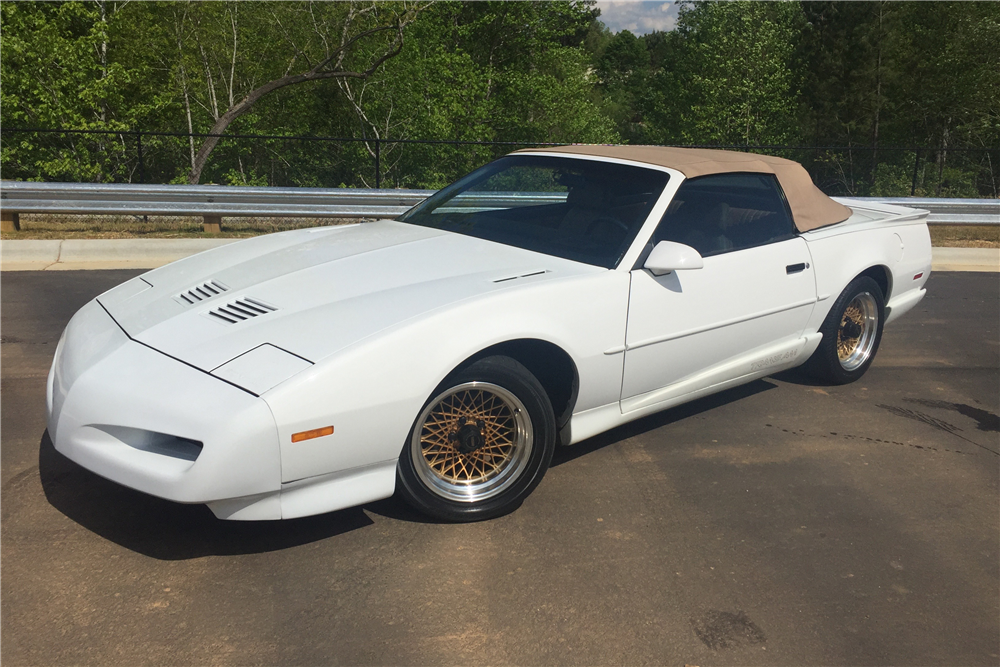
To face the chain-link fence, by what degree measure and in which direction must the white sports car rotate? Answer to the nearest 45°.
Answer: approximately 135° to its right

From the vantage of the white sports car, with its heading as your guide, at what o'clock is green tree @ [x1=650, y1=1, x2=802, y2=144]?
The green tree is roughly at 5 o'clock from the white sports car.

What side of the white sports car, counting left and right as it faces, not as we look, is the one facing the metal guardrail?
right

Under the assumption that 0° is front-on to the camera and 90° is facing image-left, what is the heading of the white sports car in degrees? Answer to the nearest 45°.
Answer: approximately 45°
